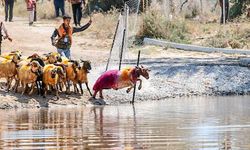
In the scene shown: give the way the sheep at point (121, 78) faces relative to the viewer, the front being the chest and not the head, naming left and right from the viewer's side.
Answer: facing to the right of the viewer

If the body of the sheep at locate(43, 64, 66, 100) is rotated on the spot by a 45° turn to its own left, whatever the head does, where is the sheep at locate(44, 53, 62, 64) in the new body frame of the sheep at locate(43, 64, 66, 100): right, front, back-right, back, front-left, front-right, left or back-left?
left

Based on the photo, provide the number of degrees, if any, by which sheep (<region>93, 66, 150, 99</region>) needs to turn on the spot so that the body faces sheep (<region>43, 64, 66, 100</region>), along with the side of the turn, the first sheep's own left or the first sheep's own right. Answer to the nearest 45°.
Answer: approximately 180°

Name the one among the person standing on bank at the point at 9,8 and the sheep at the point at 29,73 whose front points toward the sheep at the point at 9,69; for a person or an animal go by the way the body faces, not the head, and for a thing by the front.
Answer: the person standing on bank

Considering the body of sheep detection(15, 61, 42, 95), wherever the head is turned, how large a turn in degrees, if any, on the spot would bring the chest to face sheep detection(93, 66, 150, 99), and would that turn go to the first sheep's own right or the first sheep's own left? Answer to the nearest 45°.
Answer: approximately 45° to the first sheep's own left

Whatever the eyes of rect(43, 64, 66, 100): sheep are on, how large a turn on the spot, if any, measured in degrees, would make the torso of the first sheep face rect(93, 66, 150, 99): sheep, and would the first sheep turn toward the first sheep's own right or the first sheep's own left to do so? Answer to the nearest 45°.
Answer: approximately 45° to the first sheep's own left

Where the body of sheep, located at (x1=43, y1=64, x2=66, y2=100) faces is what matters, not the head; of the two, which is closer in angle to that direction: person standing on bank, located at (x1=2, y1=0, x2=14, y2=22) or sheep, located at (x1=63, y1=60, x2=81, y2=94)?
the sheep

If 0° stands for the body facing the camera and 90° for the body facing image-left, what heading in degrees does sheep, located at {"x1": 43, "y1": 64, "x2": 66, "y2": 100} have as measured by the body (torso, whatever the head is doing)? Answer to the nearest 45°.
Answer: approximately 315°

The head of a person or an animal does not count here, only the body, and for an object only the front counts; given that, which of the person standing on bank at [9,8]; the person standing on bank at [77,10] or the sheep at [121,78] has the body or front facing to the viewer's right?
the sheep
